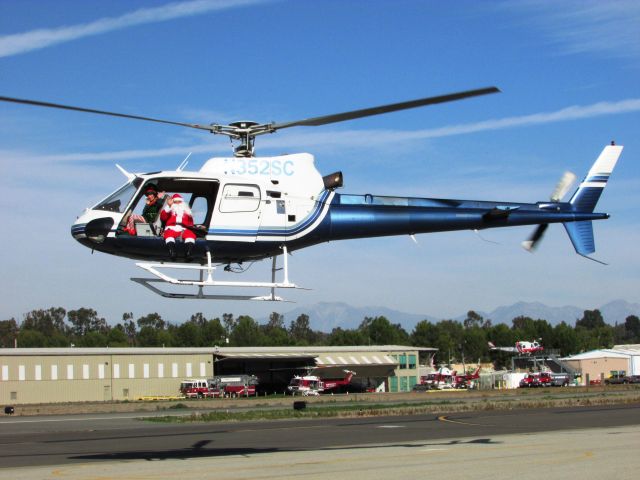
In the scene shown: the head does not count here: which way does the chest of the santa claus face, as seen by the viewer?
toward the camera

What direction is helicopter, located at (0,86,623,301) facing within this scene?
to the viewer's left
